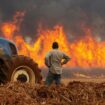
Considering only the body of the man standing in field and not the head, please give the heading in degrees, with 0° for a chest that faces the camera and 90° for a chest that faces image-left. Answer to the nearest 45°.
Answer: approximately 180°

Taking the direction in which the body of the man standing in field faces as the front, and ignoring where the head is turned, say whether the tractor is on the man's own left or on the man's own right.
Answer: on the man's own left

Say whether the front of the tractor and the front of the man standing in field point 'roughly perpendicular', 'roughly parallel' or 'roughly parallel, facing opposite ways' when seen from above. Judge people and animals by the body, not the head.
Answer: roughly perpendicular
